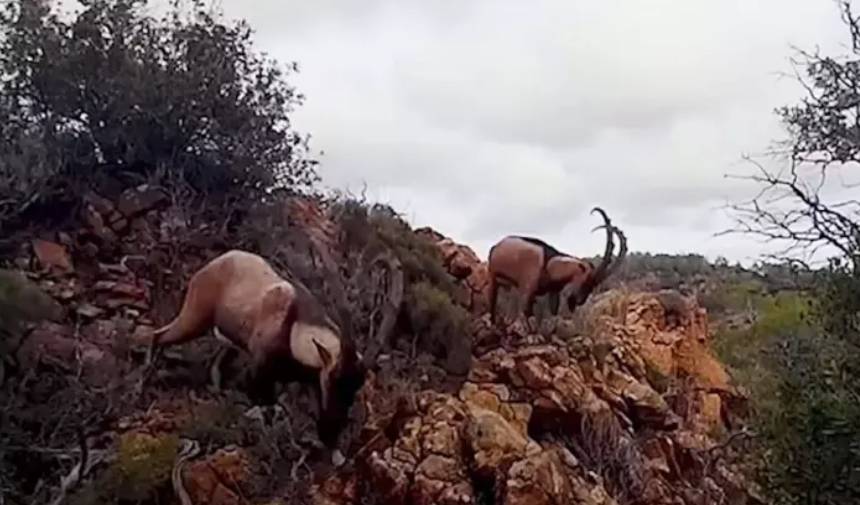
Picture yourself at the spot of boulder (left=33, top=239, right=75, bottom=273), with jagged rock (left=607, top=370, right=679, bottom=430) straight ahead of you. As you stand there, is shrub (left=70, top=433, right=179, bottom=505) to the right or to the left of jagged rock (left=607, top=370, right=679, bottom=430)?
right

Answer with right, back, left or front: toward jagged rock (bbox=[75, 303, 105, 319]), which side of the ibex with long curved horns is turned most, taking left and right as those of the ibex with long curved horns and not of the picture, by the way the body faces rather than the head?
back

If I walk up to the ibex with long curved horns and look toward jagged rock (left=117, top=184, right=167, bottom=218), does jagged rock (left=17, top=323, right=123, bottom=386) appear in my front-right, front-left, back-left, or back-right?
front-left

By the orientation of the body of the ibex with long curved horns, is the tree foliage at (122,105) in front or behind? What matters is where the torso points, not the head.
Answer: behind

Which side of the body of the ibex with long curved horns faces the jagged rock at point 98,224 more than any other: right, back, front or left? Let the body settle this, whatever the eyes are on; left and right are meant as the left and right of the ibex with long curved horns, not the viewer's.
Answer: back

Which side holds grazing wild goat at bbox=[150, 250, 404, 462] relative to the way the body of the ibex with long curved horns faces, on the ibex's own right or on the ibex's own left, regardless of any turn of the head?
on the ibex's own right

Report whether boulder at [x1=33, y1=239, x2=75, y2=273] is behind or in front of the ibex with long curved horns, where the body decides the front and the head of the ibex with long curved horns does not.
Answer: behind

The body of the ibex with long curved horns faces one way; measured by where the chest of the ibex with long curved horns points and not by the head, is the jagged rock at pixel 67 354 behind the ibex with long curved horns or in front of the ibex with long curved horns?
behind

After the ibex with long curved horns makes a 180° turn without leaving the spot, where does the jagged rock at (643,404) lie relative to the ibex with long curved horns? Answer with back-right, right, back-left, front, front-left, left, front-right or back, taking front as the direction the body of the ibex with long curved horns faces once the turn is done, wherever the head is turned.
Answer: back-left

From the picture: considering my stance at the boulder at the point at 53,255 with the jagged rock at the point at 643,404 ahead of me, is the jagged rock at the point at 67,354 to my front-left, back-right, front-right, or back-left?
front-right

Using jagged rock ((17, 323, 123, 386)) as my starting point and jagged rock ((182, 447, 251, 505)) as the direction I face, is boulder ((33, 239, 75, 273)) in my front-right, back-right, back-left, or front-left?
back-left

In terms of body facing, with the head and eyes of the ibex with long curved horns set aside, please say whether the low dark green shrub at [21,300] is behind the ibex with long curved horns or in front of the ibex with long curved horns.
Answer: behind

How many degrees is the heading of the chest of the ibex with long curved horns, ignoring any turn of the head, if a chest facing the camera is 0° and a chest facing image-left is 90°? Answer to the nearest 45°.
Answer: approximately 270°

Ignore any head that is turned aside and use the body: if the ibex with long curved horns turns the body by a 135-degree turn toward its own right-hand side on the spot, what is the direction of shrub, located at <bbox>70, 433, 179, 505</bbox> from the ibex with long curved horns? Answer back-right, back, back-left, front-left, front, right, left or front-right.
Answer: front
